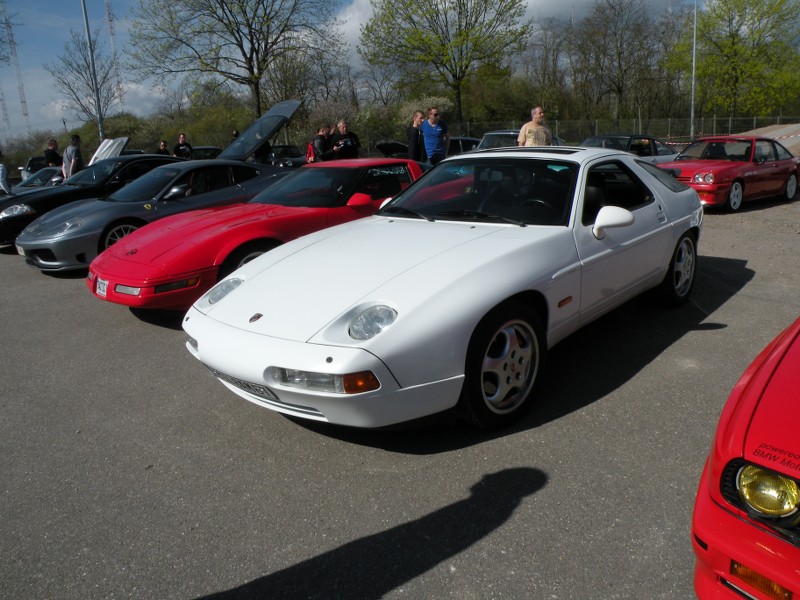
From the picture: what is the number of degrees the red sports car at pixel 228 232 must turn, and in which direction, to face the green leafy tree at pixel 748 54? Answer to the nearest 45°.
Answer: approximately 180°

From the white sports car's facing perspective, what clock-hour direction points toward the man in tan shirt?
The man in tan shirt is roughly at 5 o'clock from the white sports car.

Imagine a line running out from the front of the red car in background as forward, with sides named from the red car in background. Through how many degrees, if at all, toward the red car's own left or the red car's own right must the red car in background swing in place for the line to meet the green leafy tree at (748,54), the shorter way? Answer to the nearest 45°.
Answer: approximately 135° to the red car's own right

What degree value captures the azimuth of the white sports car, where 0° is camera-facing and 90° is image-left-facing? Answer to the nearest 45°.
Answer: approximately 45°

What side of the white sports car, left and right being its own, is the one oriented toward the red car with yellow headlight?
left

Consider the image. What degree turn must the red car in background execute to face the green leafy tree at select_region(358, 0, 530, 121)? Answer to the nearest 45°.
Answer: approximately 90° to its right
